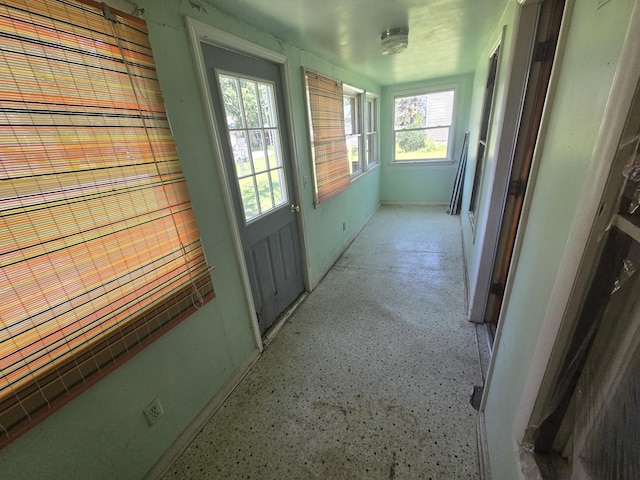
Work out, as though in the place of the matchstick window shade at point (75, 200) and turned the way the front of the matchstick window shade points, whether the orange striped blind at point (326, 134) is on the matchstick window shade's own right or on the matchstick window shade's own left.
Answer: on the matchstick window shade's own left

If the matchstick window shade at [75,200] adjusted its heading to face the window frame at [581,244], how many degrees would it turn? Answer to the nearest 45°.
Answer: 0° — it already faces it

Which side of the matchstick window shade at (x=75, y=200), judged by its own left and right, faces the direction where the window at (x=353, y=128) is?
left

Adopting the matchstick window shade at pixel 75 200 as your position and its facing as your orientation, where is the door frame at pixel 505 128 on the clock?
The door frame is roughly at 11 o'clock from the matchstick window shade.

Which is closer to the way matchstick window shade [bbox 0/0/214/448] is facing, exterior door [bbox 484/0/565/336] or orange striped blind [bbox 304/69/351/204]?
the exterior door

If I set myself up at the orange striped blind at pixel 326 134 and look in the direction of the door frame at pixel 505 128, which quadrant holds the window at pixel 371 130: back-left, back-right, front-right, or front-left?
back-left

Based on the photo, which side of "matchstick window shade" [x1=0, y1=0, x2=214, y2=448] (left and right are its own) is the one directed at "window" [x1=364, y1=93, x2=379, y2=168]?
left

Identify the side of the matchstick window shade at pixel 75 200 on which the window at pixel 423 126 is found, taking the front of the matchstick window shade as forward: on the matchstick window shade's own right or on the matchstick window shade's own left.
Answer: on the matchstick window shade's own left

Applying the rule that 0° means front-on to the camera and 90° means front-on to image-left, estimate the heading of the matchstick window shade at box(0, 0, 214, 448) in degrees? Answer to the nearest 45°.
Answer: approximately 315°
